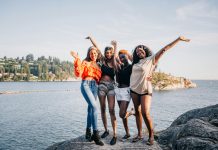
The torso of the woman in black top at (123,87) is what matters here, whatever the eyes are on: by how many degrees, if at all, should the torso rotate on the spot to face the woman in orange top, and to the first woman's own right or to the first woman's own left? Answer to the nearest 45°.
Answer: approximately 45° to the first woman's own right

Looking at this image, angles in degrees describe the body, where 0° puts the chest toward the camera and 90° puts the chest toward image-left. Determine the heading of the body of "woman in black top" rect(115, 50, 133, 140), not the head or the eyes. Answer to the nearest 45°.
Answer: approximately 45°

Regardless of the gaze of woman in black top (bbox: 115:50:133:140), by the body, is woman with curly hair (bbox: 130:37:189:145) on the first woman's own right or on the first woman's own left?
on the first woman's own left
